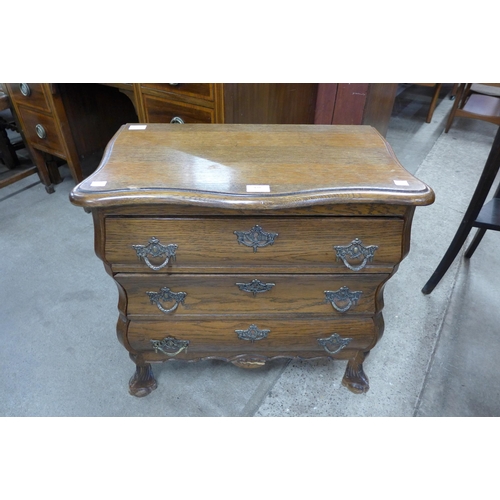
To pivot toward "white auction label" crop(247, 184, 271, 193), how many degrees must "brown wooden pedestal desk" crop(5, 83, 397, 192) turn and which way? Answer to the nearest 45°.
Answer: approximately 45° to its left

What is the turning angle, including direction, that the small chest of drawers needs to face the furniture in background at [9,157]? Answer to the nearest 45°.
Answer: approximately 135° to its right

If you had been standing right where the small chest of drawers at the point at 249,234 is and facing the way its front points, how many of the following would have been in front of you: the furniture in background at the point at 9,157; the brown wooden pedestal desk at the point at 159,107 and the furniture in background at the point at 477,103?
0

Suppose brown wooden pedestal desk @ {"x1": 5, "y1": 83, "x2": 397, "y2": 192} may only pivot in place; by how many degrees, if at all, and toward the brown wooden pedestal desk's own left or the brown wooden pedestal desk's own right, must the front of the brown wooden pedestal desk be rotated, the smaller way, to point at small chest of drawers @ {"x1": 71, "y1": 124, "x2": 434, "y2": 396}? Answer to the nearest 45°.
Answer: approximately 45° to the brown wooden pedestal desk's own left

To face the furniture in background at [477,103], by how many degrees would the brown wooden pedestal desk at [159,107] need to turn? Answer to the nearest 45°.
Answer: approximately 135° to its left

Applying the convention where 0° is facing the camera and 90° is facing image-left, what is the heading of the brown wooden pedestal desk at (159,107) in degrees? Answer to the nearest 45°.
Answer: approximately 45°

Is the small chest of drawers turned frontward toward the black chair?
no

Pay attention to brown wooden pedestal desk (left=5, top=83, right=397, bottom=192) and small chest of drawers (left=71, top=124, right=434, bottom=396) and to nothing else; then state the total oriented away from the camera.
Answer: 0

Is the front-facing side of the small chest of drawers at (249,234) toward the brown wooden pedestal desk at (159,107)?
no

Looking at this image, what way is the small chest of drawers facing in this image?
toward the camera

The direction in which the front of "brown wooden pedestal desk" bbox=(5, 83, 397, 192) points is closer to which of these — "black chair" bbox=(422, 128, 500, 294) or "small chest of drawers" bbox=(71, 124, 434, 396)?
the small chest of drawers

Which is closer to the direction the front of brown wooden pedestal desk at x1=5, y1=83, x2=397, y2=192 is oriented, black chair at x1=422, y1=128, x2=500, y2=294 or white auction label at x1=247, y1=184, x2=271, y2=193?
the white auction label
